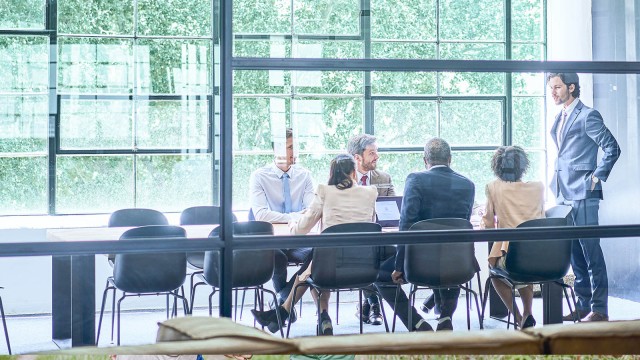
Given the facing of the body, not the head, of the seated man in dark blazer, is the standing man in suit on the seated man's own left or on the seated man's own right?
on the seated man's own right

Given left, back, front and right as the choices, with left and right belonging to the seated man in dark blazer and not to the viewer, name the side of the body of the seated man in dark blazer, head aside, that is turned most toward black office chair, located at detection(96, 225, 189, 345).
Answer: left

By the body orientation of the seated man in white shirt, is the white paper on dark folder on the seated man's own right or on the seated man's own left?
on the seated man's own left

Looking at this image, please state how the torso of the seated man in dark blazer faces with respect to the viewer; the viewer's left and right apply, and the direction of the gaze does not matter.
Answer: facing away from the viewer

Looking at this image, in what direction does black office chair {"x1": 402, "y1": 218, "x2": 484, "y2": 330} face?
away from the camera

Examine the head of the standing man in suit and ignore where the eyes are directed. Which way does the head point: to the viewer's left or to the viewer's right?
to the viewer's left

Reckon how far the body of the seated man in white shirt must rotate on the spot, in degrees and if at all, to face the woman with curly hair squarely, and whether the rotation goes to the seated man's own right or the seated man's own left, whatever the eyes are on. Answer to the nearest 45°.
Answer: approximately 90° to the seated man's own left

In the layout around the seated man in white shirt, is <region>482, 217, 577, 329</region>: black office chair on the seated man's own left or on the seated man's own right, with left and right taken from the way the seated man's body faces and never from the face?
on the seated man's own left
